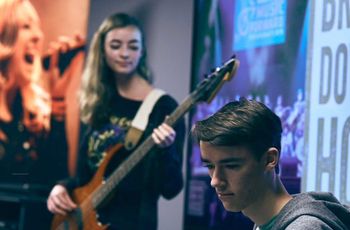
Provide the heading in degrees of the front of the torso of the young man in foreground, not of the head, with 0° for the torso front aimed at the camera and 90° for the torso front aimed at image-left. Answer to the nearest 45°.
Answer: approximately 45°

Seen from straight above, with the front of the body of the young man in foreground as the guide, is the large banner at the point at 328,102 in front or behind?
behind
